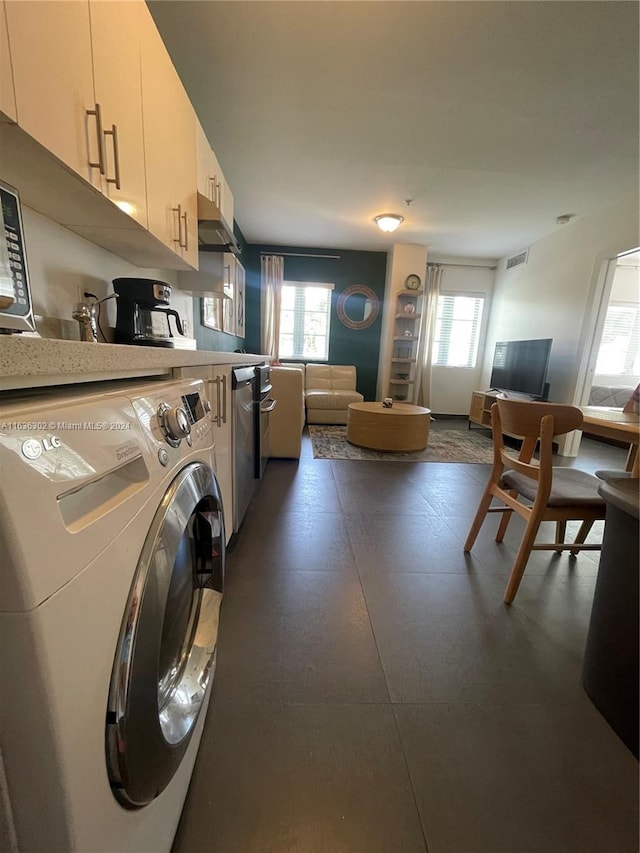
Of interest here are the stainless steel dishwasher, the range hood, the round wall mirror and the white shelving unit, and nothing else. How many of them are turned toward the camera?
2

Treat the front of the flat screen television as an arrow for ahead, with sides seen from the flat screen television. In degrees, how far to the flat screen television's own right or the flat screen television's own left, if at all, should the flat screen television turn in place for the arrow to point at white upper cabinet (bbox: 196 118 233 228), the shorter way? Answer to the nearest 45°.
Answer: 0° — it already faces it

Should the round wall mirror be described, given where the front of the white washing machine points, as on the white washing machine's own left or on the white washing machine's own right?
on the white washing machine's own left

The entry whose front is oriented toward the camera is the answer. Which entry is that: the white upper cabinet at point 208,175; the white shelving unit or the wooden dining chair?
the white shelving unit

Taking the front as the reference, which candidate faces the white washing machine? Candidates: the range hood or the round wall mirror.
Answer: the round wall mirror

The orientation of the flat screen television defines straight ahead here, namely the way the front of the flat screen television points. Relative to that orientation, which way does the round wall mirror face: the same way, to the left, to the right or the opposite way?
to the left

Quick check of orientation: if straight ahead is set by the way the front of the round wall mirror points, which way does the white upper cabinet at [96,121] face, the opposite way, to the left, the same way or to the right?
to the left

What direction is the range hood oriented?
to the viewer's right

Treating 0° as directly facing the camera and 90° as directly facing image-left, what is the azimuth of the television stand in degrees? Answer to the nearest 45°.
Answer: approximately 45°

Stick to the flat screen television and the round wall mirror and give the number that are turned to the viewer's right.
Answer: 0

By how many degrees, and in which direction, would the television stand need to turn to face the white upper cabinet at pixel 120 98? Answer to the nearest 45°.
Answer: approximately 45° to its left

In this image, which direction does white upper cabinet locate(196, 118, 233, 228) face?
to the viewer's right

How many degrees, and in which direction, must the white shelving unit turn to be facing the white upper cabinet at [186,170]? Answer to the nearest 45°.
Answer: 0° — it already faces it

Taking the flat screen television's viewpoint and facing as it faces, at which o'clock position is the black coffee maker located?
The black coffee maker is roughly at 11 o'clock from the flat screen television.

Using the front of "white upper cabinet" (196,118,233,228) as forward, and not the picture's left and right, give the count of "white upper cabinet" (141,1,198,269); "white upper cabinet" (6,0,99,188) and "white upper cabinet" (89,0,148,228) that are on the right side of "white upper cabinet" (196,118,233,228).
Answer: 3

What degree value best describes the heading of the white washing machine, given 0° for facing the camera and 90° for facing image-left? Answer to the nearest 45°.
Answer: approximately 315°
